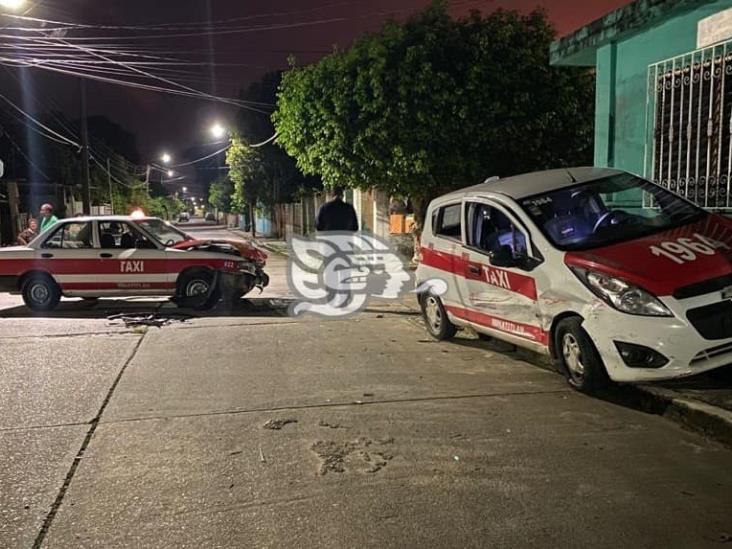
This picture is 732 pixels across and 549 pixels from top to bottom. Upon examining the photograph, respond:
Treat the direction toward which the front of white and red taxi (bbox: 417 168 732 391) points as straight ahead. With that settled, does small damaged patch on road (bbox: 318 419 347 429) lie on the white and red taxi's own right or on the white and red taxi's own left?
on the white and red taxi's own right

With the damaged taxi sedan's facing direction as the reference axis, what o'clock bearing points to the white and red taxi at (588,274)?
The white and red taxi is roughly at 2 o'clock from the damaged taxi sedan.

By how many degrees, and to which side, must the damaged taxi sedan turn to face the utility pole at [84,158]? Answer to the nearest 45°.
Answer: approximately 90° to its left

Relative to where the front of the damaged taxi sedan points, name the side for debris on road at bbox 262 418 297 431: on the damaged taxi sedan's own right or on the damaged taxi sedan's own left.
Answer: on the damaged taxi sedan's own right

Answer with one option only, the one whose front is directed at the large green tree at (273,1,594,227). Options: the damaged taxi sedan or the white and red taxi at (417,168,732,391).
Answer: the damaged taxi sedan

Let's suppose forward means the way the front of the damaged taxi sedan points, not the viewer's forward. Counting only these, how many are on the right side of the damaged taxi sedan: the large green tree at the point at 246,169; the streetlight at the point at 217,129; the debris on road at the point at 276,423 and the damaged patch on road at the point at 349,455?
2

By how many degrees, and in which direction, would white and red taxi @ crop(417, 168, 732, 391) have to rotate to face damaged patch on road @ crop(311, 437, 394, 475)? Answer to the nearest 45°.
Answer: approximately 90° to its right

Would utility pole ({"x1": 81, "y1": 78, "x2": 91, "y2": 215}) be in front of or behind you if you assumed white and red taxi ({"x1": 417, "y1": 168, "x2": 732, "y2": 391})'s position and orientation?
behind

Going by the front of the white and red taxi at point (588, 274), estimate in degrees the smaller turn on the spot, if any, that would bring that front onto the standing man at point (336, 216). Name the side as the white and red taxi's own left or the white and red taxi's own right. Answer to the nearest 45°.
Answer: approximately 180°

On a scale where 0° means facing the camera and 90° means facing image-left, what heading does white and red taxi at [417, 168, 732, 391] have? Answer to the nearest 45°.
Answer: approximately 315°

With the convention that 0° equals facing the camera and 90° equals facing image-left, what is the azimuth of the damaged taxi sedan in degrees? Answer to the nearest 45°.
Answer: approximately 270°

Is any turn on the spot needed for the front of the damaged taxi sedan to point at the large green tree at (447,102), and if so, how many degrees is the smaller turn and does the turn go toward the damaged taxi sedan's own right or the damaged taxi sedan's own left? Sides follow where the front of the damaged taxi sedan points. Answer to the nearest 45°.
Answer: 0° — it already faces it

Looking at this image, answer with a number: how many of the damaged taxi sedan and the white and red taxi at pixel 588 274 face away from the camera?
0
